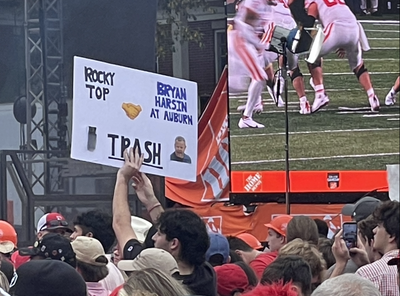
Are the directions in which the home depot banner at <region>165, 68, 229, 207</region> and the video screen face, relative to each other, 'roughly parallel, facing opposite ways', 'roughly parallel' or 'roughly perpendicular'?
roughly parallel

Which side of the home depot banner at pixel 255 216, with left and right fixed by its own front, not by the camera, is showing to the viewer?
front

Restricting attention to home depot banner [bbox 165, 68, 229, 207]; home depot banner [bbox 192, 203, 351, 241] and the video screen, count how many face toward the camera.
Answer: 3

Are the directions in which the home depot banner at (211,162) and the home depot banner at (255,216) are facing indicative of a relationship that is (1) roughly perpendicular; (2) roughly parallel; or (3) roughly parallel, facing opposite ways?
roughly parallel

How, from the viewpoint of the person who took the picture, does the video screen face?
facing the viewer

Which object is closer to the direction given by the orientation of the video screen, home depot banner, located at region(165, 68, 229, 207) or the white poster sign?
the white poster sign

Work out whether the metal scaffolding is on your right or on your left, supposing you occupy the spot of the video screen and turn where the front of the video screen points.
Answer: on your right

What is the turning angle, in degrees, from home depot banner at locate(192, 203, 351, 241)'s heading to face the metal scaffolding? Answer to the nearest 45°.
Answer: approximately 45° to its right

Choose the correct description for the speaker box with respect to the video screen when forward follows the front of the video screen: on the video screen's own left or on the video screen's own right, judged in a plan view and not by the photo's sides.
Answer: on the video screen's own right

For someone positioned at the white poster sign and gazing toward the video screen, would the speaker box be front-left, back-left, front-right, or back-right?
front-left

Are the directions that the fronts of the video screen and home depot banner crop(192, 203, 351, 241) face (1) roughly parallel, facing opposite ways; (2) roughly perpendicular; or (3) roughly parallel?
roughly parallel
